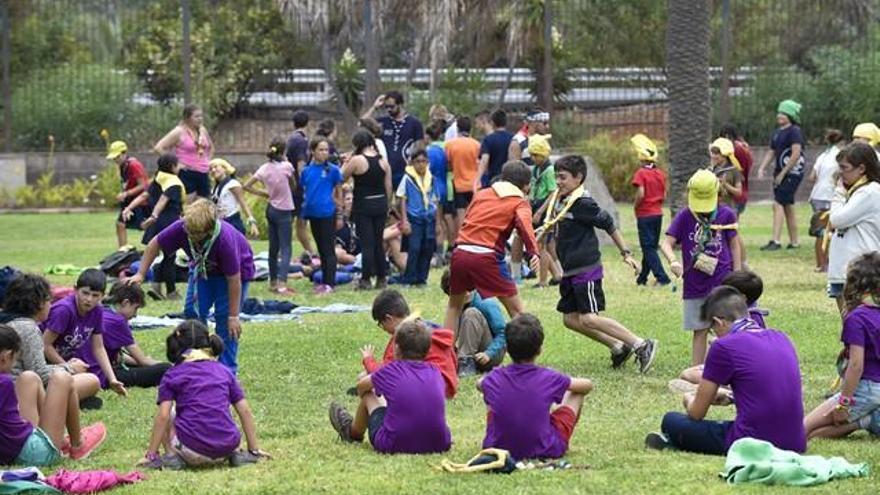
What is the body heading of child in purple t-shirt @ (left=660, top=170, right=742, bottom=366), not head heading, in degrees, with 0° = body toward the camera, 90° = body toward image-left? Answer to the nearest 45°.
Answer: approximately 0°

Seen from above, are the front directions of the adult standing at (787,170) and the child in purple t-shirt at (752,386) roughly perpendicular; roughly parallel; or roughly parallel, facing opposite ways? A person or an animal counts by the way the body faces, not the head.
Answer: roughly perpendicular

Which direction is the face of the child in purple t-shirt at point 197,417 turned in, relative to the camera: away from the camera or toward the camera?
away from the camera

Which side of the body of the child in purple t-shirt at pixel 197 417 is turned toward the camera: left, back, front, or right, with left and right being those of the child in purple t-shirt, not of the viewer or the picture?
back

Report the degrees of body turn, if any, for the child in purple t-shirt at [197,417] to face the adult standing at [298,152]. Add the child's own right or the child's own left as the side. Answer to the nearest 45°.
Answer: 0° — they already face them

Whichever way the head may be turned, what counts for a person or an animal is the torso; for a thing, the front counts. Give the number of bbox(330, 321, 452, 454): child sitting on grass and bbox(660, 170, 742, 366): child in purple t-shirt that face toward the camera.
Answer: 1

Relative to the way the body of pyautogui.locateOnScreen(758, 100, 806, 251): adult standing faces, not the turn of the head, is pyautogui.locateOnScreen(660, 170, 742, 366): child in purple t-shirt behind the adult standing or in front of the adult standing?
in front

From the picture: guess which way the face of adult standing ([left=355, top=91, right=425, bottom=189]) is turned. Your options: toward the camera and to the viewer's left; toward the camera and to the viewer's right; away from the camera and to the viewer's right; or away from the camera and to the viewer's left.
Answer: toward the camera and to the viewer's left

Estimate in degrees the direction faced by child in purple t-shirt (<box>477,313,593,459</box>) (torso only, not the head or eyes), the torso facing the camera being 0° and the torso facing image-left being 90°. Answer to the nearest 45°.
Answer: approximately 180°

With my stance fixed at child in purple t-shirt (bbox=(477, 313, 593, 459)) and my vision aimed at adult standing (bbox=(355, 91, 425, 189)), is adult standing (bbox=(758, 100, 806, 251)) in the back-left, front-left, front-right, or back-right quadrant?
front-right

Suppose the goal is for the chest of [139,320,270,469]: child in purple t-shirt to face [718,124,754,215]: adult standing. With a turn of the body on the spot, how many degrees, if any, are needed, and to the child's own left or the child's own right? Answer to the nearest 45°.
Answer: approximately 45° to the child's own right

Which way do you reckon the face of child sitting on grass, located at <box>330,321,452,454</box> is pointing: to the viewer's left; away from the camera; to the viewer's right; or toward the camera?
away from the camera

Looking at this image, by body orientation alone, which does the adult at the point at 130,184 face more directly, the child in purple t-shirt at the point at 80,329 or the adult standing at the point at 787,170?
the child in purple t-shirt

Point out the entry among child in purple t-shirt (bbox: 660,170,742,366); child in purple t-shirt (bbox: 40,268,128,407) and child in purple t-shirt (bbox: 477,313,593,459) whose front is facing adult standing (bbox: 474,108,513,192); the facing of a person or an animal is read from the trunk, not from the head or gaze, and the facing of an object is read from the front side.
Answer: child in purple t-shirt (bbox: 477,313,593,459)
